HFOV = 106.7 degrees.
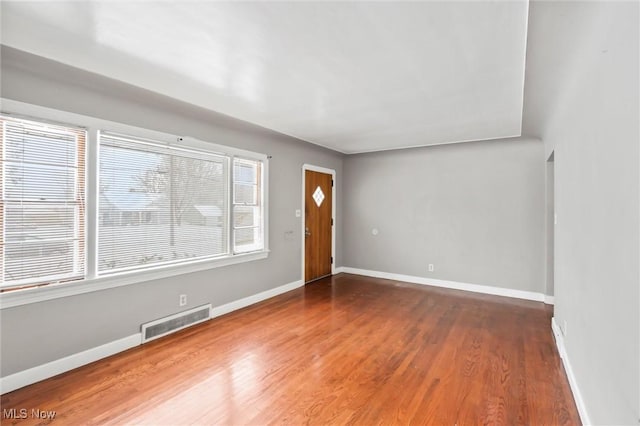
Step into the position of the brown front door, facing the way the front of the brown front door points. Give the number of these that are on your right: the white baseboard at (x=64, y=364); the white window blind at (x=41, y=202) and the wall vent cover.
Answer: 3

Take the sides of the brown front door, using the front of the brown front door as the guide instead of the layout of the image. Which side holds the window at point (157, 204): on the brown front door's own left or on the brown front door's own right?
on the brown front door's own right

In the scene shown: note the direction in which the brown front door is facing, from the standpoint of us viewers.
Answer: facing the viewer and to the right of the viewer

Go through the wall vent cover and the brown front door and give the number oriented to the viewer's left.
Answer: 0

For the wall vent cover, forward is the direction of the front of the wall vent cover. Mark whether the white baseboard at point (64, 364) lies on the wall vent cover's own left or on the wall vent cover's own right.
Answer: on the wall vent cover's own right

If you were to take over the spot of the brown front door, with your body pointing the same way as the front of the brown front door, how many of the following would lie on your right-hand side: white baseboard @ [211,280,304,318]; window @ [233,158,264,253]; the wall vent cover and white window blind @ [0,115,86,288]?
4

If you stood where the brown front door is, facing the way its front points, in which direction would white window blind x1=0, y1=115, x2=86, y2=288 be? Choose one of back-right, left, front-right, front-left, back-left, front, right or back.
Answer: right

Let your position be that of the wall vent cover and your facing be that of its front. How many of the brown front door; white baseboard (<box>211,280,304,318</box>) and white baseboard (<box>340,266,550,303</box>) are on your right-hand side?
0

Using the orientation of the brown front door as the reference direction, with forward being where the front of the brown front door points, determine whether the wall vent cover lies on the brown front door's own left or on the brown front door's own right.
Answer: on the brown front door's own right

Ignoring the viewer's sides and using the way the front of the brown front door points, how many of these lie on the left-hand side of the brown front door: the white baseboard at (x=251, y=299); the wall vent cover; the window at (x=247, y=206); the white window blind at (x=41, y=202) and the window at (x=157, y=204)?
0
